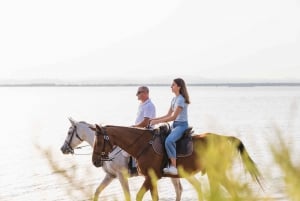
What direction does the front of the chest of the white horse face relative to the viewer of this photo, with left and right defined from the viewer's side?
facing to the left of the viewer
